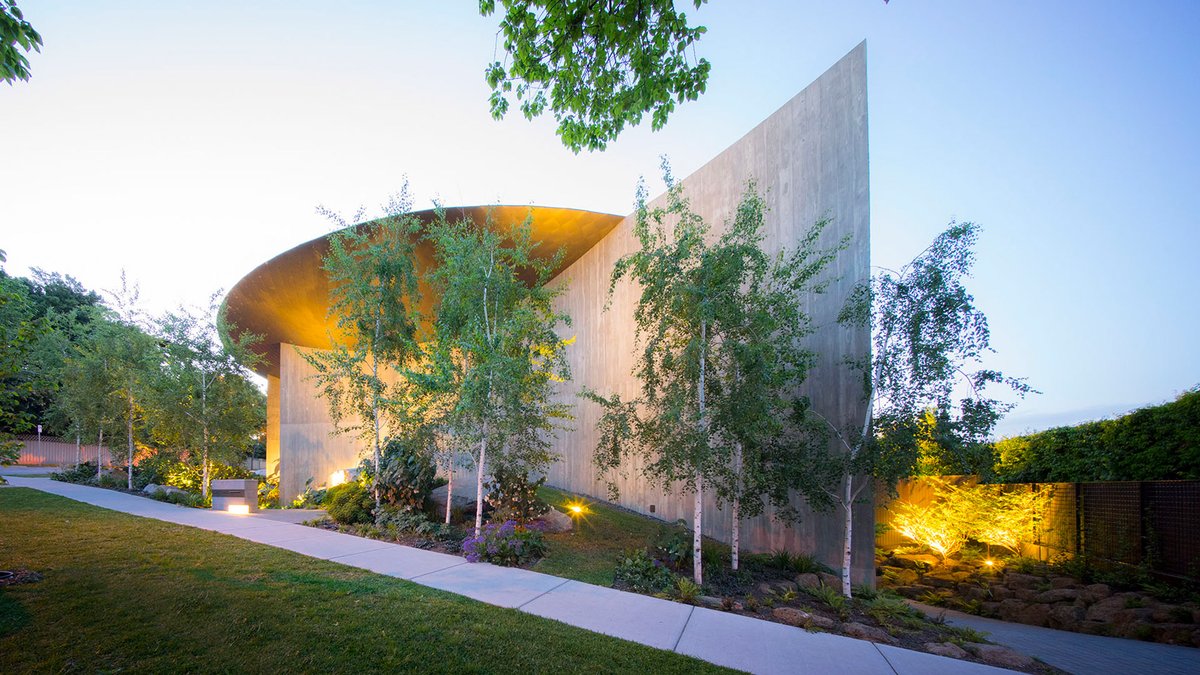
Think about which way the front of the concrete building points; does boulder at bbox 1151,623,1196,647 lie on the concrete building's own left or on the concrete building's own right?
on the concrete building's own left

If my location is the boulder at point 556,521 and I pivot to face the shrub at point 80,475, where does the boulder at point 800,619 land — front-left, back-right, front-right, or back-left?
back-left

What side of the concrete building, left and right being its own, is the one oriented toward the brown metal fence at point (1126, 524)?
left

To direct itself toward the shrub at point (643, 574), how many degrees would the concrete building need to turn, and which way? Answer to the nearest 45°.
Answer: approximately 45° to its left

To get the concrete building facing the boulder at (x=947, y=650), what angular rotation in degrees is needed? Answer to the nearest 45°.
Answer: approximately 45° to its left

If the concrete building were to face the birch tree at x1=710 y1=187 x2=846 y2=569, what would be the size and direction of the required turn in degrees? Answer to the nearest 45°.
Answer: approximately 45° to its left

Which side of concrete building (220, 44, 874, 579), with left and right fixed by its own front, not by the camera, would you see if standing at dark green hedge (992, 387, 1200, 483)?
left

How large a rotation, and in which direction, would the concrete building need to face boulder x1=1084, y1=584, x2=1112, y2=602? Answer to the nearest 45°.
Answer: approximately 90° to its left

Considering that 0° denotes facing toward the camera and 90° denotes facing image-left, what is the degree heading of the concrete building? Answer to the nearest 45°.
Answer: approximately 45°

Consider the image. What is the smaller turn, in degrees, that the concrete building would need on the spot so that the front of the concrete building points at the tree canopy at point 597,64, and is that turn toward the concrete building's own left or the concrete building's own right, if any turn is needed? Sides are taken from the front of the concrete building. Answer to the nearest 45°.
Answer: approximately 45° to the concrete building's own left
